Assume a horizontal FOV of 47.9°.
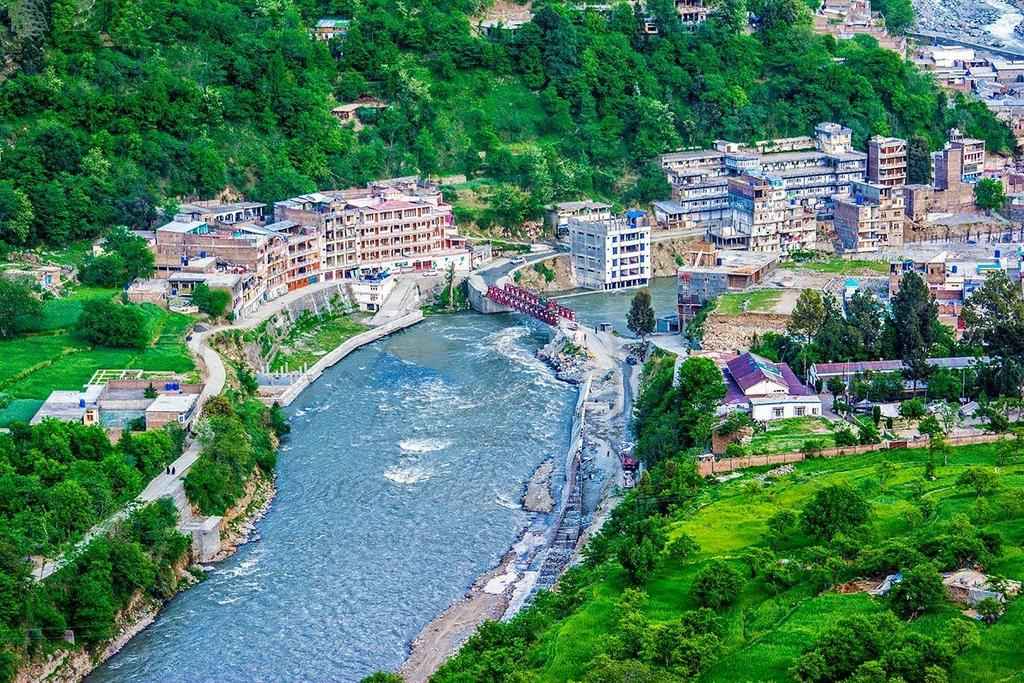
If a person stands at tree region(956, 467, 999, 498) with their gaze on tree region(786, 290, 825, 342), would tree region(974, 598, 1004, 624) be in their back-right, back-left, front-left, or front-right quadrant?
back-left

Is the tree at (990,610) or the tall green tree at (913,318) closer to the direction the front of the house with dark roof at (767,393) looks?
the tree

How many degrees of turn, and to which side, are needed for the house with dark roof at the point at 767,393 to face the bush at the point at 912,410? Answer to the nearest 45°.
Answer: approximately 90° to its left

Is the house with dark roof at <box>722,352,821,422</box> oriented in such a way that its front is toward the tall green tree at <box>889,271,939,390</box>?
no

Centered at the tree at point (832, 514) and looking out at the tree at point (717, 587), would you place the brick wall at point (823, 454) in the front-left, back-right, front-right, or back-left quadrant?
back-right

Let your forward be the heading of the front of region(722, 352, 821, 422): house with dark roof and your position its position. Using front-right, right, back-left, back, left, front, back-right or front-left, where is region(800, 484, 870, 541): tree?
front

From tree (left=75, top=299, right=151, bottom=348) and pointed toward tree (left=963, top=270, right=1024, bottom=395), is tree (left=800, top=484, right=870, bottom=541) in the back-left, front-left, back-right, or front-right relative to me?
front-right

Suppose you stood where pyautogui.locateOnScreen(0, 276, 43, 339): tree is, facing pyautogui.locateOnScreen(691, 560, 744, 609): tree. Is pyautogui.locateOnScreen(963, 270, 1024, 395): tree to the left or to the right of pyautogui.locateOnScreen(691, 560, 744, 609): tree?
left

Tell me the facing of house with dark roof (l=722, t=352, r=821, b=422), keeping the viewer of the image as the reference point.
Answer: facing the viewer

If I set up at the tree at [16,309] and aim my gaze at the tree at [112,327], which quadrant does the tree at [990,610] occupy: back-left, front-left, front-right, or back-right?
front-right

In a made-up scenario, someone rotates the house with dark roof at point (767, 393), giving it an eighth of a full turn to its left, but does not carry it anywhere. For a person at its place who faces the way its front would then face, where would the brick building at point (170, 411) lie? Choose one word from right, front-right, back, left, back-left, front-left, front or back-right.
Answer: back-right

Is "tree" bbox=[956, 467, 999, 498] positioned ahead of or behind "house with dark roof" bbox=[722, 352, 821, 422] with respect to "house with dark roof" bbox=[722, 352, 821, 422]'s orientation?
ahead

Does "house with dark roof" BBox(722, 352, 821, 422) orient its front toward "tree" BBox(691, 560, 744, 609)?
yes

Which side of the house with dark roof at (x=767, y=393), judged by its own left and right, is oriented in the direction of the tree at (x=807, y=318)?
back
